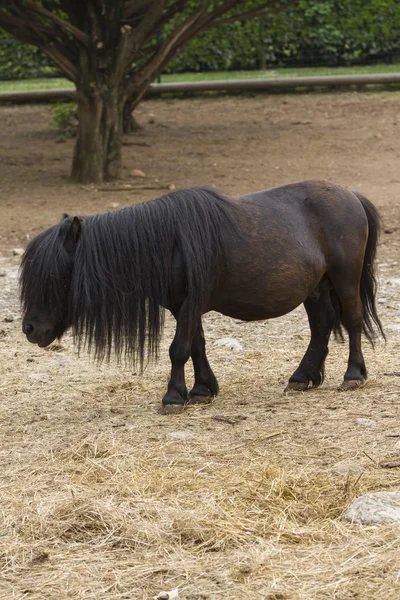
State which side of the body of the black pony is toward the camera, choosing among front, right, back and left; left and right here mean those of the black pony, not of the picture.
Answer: left

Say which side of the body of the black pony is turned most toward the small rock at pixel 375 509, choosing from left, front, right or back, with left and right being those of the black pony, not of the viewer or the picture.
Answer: left

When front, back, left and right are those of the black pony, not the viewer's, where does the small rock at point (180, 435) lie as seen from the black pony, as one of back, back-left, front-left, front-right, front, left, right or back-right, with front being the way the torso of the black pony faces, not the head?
left

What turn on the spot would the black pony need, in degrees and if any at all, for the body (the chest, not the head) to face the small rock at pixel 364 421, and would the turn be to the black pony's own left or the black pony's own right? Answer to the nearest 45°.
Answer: approximately 135° to the black pony's own left

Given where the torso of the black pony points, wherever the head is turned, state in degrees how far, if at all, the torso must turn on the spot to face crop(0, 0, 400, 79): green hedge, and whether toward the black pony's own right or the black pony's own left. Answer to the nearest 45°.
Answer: approximately 90° to the black pony's own right

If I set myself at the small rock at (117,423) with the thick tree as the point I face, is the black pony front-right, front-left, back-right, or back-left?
front-right

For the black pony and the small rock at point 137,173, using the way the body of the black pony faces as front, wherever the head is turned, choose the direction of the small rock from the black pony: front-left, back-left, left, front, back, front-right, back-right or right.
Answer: right

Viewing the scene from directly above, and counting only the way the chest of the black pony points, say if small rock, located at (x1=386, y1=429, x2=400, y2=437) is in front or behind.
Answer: behind

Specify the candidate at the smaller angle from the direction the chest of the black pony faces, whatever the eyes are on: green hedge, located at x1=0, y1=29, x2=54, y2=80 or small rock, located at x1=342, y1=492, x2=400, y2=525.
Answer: the green hedge

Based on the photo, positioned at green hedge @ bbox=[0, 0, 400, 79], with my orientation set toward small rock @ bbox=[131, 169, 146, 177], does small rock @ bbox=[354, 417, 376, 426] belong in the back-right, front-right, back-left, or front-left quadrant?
front-left

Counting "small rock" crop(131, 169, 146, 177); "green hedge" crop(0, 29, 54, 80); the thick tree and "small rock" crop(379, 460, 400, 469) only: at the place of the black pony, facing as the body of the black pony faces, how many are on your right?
3

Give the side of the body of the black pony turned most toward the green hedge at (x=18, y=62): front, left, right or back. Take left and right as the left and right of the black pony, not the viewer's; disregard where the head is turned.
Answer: right

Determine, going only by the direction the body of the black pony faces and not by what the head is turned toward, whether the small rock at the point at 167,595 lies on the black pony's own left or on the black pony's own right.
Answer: on the black pony's own left

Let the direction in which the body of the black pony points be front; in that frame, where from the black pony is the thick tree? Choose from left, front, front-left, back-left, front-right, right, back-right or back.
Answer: right

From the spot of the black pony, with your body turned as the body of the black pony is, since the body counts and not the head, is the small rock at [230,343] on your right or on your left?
on your right

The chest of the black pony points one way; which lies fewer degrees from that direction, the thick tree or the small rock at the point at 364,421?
the thick tree
